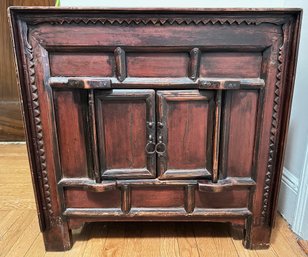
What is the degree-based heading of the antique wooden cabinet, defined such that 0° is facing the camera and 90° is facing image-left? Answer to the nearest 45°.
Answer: approximately 0°
